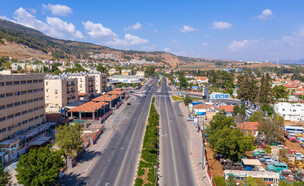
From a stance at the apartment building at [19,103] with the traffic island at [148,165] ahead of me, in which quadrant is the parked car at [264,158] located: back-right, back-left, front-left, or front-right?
front-left

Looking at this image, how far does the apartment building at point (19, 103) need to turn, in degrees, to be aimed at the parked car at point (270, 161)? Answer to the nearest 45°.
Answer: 0° — it already faces it

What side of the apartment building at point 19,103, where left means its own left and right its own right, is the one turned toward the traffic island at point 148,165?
front

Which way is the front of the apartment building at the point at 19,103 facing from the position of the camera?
facing the viewer and to the right of the viewer

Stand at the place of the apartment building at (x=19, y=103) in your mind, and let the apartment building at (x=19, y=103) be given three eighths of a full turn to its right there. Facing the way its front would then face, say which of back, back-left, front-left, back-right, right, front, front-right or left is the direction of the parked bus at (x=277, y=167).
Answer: back-left

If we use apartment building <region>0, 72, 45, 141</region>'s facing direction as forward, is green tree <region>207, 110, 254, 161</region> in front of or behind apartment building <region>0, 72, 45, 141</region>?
in front

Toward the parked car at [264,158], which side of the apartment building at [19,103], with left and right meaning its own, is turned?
front
